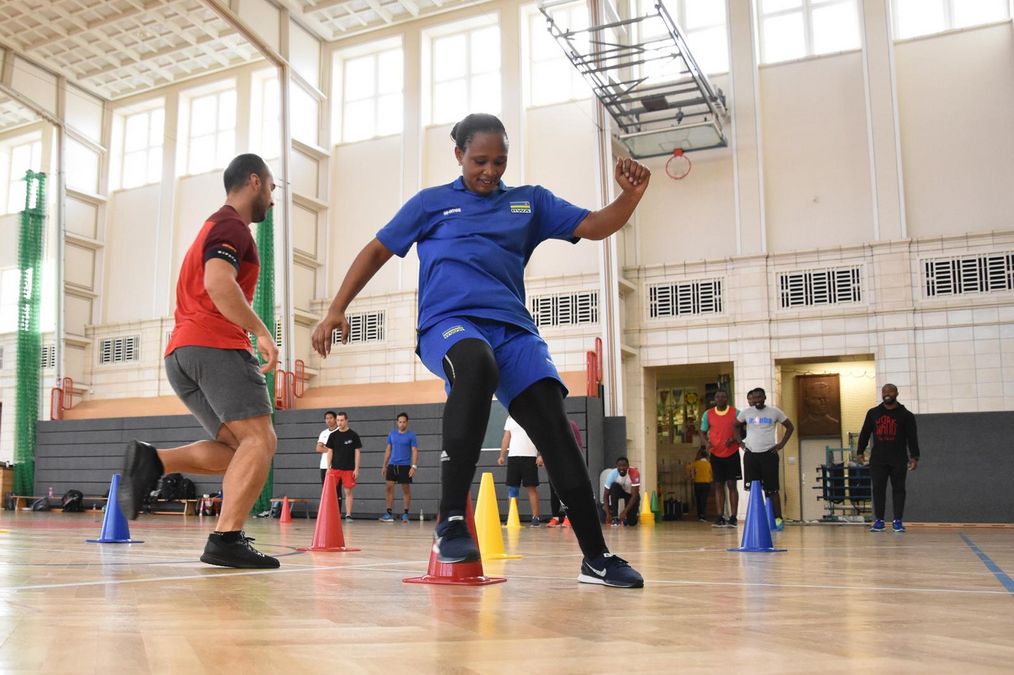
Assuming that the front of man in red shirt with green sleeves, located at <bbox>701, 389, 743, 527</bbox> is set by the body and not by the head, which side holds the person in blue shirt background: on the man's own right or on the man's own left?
on the man's own right

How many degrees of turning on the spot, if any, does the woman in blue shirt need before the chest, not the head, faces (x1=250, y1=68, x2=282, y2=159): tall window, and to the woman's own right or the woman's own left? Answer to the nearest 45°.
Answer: approximately 180°

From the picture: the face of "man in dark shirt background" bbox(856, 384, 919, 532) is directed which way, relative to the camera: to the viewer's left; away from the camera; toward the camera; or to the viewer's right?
toward the camera

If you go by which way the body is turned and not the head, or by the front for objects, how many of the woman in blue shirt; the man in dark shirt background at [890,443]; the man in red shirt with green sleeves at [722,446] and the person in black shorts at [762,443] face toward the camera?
4

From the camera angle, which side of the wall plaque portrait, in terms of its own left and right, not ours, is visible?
front

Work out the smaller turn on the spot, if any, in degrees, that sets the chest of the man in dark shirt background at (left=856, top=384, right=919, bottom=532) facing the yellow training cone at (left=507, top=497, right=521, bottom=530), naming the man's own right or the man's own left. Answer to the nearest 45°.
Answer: approximately 90° to the man's own right

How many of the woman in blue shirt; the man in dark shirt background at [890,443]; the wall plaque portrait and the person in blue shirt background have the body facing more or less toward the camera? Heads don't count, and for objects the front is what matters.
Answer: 4

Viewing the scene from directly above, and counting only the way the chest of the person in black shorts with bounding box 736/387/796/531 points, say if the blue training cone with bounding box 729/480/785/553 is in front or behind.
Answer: in front

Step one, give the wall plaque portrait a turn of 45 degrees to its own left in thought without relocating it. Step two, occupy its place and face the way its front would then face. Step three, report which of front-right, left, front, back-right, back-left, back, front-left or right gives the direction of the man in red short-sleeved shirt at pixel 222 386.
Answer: front-right

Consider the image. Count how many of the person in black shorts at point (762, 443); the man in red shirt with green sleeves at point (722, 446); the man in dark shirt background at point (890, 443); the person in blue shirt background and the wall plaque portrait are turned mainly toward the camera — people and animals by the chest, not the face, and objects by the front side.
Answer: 5

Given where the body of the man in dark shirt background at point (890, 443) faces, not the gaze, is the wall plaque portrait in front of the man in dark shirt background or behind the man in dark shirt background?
behind

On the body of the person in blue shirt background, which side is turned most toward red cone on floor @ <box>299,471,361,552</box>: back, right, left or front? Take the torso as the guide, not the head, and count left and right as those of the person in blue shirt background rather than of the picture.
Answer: front

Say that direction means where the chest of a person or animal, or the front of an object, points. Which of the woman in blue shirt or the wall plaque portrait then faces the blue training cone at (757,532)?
the wall plaque portrait

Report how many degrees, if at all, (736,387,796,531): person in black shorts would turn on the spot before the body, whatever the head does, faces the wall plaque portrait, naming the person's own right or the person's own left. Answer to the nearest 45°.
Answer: approximately 180°

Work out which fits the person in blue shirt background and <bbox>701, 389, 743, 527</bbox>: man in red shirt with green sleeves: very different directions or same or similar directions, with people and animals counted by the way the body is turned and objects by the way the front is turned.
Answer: same or similar directions

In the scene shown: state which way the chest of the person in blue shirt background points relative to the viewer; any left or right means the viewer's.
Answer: facing the viewer

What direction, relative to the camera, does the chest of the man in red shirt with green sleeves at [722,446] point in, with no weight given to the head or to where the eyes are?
toward the camera

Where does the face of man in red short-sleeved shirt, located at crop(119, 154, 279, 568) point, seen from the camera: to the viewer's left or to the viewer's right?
to the viewer's right
